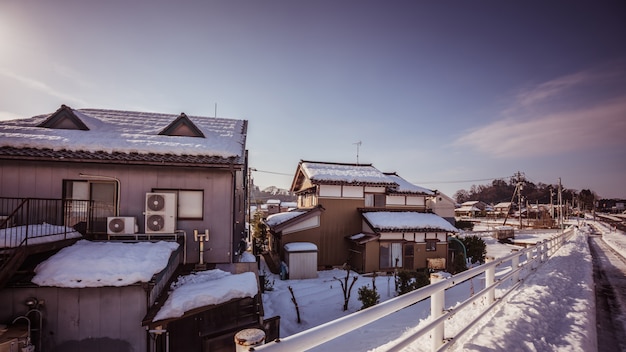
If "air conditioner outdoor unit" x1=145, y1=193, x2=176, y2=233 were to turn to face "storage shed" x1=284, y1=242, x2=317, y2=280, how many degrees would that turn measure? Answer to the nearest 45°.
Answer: approximately 135° to its left

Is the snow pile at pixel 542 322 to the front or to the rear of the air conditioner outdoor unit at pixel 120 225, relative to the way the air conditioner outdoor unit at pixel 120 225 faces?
to the front

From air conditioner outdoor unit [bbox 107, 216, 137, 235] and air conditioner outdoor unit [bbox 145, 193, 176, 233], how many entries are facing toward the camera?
2

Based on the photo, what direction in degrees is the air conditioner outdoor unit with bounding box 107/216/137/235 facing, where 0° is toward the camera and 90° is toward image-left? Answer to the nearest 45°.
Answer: approximately 0°

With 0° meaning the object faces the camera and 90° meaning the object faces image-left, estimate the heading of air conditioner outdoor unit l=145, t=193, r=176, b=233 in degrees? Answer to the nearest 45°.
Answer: approximately 0°

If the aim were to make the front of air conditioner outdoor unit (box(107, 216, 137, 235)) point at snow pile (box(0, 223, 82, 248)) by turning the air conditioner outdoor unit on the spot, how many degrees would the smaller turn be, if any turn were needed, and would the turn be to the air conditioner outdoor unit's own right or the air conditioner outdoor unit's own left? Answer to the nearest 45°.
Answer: approximately 45° to the air conditioner outdoor unit's own right

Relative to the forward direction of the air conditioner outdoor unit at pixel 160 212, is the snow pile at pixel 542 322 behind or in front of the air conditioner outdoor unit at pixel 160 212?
in front

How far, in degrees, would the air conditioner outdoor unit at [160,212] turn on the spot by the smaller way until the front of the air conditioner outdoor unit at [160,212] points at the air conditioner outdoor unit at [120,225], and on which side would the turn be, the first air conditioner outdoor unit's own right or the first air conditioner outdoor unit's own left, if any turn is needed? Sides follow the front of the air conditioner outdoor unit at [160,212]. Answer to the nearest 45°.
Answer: approximately 90° to the first air conditioner outdoor unit's own right
